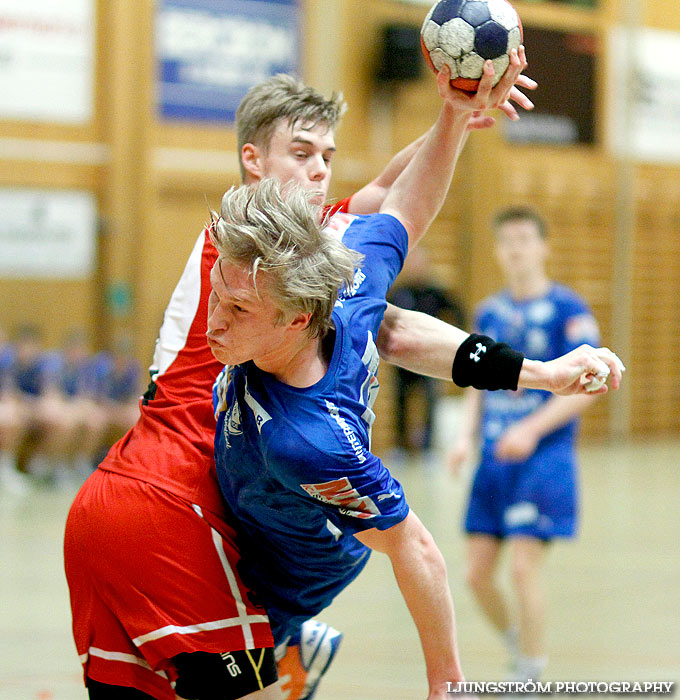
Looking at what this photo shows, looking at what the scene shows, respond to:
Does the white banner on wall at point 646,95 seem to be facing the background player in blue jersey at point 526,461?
yes

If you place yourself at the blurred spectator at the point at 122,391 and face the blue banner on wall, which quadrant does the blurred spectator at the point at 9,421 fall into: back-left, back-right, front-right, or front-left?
back-left

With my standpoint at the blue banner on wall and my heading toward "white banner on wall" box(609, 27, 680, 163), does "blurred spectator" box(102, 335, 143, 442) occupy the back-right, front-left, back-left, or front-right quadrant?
back-right

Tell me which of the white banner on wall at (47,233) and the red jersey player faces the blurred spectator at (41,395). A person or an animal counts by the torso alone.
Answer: the white banner on wall
